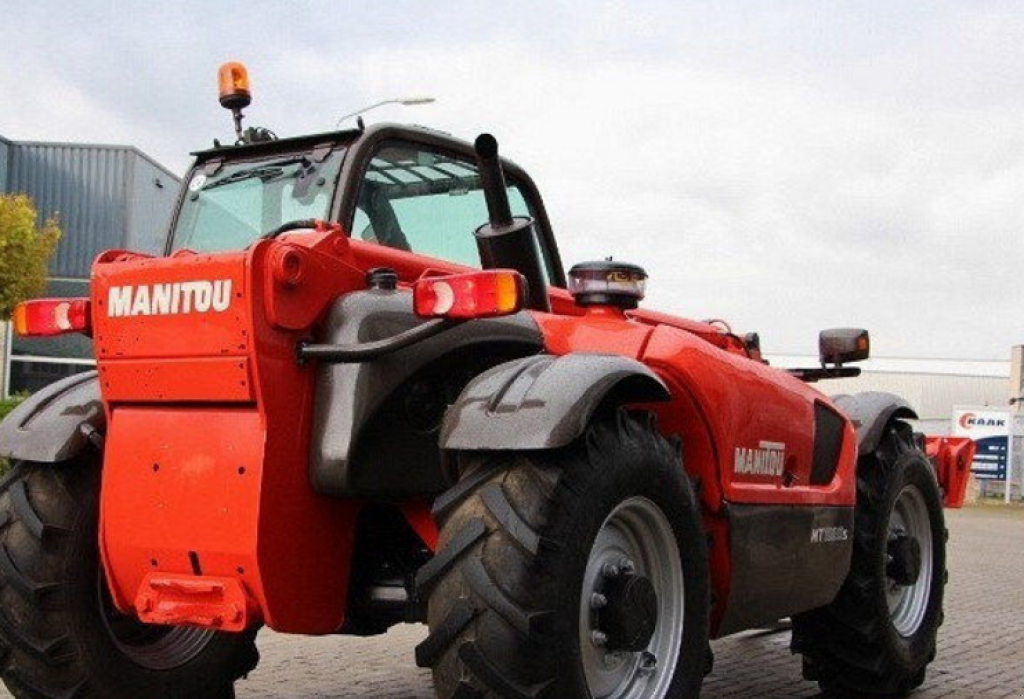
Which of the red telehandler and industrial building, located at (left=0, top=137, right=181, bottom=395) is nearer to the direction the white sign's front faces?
the red telehandler

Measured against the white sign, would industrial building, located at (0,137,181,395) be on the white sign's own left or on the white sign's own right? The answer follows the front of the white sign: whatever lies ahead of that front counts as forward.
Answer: on the white sign's own right

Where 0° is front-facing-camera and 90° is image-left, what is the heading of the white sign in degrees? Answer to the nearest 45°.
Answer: approximately 0°

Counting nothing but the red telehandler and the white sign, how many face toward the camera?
1

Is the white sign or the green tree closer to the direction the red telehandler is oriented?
the white sign

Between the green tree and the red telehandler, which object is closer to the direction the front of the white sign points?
the red telehandler

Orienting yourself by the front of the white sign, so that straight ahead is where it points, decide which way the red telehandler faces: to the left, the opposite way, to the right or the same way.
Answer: the opposite way

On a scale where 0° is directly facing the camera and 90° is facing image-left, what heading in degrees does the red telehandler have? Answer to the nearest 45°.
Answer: approximately 225°

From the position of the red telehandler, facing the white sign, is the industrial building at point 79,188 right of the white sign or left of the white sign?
left

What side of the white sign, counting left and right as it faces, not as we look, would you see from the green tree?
right

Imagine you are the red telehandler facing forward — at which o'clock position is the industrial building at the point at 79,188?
The industrial building is roughly at 10 o'clock from the red telehandler.

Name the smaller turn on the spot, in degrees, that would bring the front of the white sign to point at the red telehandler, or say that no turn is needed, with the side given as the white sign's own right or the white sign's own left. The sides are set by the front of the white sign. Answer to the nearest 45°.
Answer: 0° — it already faces it
